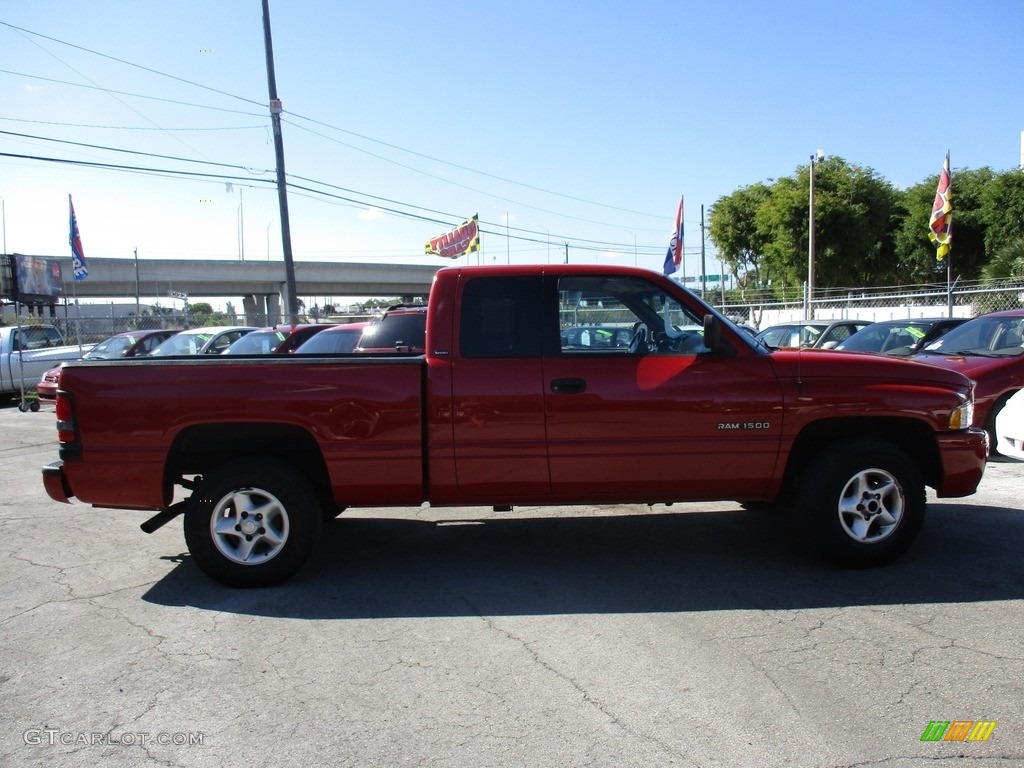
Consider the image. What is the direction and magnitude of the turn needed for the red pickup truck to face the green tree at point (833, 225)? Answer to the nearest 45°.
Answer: approximately 45° to its left

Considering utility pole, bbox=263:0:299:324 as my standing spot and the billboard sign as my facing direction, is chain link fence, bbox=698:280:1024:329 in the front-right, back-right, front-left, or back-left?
back-right

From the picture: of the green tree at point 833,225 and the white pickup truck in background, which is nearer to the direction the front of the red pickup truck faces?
the green tree

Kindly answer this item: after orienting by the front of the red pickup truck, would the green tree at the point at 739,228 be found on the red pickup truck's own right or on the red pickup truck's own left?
on the red pickup truck's own left

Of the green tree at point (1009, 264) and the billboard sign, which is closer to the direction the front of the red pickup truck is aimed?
the green tree

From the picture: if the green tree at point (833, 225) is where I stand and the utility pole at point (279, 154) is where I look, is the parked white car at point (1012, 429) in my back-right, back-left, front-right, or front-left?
front-left

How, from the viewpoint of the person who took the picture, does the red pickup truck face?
facing to the right of the viewer

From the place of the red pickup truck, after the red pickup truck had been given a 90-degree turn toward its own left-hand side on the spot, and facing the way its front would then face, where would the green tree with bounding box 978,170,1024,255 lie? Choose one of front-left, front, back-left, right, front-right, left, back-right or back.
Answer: front-right

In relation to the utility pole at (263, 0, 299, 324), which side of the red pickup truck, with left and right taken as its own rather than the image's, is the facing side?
left

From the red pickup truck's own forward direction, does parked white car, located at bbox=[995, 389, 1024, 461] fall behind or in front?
in front
